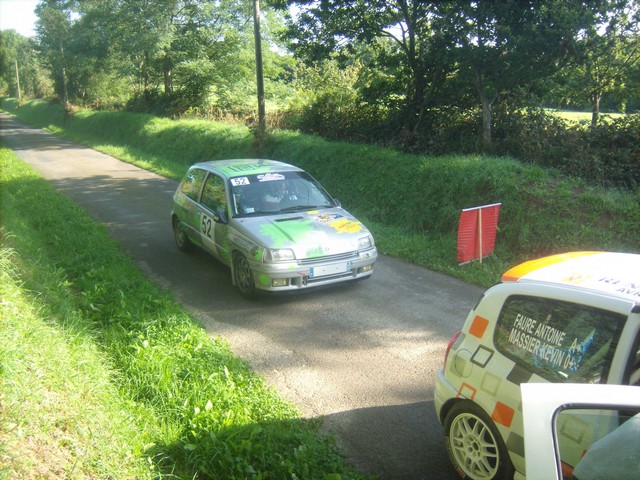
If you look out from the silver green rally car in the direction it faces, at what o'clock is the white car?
The white car is roughly at 1 o'clock from the silver green rally car.

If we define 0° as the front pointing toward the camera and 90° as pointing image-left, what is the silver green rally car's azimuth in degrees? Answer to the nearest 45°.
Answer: approximately 315°

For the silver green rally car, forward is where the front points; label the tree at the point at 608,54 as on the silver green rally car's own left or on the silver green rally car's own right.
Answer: on the silver green rally car's own left

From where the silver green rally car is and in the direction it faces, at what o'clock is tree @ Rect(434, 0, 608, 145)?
The tree is roughly at 9 o'clock from the silver green rally car.
